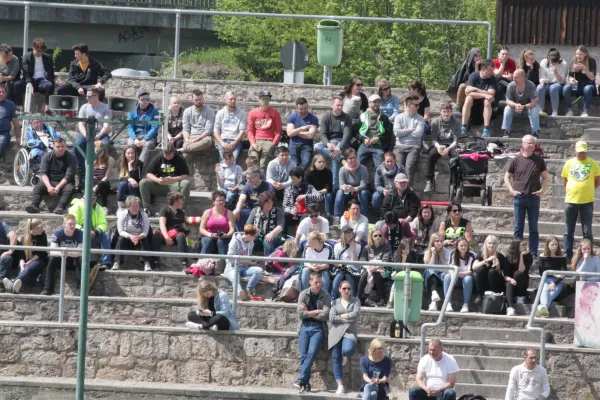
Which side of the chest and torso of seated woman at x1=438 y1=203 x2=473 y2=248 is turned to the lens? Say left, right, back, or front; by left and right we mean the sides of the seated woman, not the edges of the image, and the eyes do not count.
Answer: front

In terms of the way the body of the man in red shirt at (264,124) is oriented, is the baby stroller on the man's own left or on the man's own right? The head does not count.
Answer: on the man's own left
